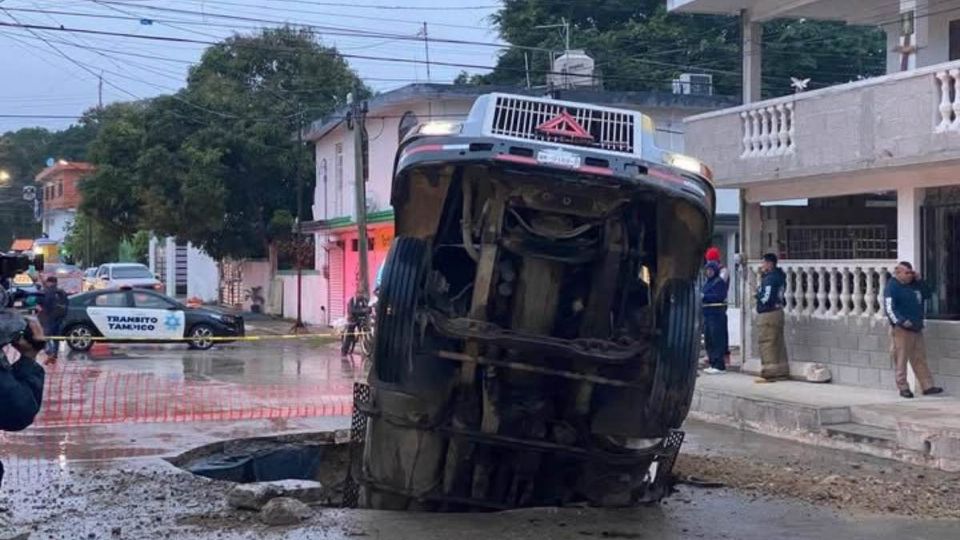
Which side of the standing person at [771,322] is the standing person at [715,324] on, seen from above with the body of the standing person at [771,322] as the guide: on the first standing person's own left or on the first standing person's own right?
on the first standing person's own right

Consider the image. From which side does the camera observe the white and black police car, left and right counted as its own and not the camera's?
right

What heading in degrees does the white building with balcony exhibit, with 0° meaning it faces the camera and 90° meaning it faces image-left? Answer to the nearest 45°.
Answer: approximately 45°

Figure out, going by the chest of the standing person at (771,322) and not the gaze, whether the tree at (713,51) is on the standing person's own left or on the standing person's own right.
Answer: on the standing person's own right

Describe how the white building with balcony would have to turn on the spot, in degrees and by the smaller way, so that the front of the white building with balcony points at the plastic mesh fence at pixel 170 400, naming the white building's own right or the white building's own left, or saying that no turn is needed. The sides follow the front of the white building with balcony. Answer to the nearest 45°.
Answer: approximately 45° to the white building's own right
